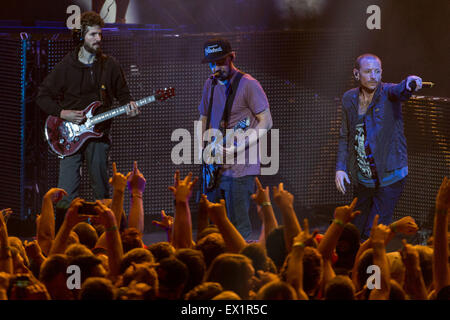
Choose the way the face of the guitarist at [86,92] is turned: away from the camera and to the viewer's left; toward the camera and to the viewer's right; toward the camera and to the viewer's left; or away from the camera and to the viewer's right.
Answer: toward the camera and to the viewer's right

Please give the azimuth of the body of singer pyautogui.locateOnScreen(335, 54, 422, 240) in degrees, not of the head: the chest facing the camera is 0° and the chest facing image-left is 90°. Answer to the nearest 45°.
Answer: approximately 0°

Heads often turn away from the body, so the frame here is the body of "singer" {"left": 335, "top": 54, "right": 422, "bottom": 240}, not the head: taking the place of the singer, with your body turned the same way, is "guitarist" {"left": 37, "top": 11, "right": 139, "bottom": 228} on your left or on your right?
on your right

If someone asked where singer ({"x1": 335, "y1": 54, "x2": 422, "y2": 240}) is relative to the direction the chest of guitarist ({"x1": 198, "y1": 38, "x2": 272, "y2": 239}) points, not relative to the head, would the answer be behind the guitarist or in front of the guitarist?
behind

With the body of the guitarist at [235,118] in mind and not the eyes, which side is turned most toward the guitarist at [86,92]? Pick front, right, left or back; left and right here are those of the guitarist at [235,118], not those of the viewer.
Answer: right

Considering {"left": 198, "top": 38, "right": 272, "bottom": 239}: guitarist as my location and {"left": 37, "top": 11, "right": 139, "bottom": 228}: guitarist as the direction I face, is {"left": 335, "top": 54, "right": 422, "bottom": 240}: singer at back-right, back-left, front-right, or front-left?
back-right

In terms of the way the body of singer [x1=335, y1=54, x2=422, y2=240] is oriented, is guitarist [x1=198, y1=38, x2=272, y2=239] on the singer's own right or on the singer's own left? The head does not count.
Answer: on the singer's own right
